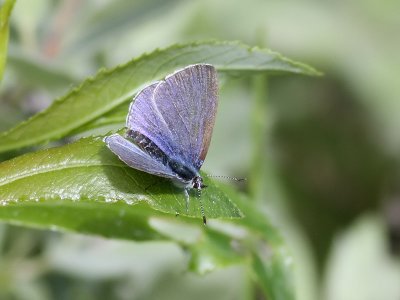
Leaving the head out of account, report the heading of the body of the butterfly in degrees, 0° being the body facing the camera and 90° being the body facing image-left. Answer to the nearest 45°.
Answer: approximately 315°
